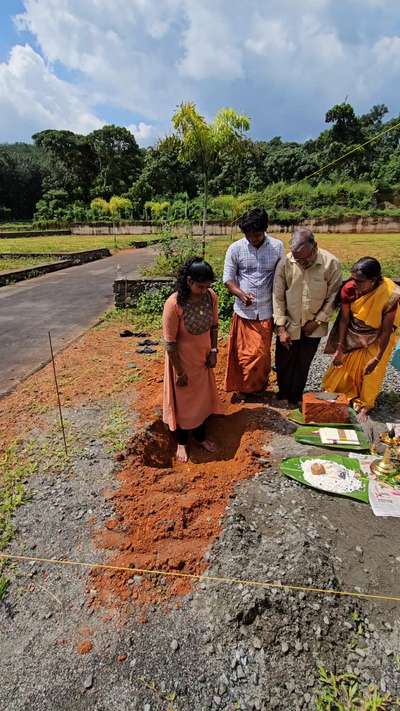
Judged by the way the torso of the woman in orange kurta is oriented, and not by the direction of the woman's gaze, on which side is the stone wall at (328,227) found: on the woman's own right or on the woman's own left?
on the woman's own left

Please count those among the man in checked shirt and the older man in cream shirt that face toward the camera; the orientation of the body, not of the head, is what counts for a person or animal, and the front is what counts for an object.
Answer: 2

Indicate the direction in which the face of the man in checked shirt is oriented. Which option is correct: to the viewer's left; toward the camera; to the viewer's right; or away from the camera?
toward the camera

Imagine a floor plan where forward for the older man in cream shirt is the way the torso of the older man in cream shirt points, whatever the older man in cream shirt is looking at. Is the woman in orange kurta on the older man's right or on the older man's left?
on the older man's right

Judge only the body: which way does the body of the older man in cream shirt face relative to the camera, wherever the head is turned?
toward the camera

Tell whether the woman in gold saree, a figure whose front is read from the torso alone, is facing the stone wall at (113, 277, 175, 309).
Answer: no

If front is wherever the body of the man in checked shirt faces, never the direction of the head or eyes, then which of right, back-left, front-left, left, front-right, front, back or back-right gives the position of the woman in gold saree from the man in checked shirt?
left

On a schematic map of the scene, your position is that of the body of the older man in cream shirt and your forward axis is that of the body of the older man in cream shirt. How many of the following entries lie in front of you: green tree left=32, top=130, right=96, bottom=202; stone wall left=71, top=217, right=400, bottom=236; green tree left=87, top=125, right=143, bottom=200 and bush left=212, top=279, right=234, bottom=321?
0

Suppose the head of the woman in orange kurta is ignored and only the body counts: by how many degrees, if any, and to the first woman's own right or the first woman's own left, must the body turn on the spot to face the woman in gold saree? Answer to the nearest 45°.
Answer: approximately 45° to the first woman's own left

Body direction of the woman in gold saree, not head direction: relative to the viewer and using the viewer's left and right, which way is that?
facing the viewer and to the left of the viewer

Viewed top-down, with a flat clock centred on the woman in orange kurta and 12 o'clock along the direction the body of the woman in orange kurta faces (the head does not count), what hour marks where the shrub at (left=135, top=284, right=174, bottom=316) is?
The shrub is roughly at 7 o'clock from the woman in orange kurta.

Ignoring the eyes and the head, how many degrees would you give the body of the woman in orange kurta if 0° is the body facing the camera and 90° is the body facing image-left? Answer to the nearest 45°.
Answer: approximately 315°

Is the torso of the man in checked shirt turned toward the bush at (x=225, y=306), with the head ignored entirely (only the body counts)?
no

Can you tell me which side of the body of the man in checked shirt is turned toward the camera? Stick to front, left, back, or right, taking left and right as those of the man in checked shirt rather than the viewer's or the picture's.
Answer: front

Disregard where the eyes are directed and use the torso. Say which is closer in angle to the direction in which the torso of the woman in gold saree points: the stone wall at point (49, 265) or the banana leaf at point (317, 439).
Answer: the banana leaf

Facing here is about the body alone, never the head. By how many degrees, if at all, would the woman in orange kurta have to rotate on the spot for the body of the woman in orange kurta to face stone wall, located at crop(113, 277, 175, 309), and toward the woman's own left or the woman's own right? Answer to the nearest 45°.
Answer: approximately 135° to the woman's own left

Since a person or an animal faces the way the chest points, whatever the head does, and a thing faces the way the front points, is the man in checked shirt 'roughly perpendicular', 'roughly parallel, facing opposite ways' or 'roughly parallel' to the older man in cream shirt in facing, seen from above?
roughly parallel
